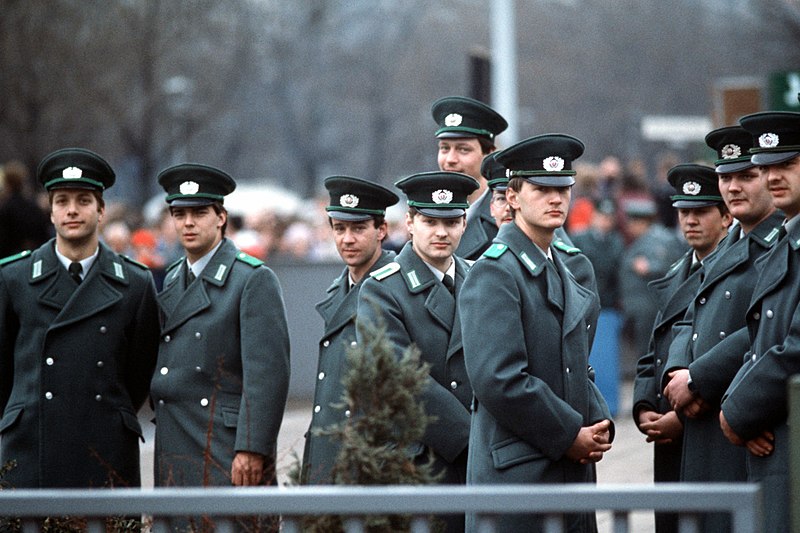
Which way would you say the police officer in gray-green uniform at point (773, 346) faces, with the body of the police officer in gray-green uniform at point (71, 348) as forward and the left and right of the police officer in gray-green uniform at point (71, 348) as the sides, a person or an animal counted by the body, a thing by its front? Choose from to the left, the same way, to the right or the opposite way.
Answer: to the right

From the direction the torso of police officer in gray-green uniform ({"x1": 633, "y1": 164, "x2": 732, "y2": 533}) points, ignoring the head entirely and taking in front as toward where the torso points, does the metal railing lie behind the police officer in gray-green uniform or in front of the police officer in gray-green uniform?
in front

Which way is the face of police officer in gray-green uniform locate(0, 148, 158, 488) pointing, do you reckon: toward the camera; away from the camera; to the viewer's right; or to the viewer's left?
toward the camera

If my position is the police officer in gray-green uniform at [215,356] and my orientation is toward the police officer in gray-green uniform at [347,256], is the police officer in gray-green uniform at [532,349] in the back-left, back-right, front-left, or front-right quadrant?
front-right

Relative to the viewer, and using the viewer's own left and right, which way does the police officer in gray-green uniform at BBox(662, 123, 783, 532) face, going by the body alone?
facing the viewer and to the left of the viewer

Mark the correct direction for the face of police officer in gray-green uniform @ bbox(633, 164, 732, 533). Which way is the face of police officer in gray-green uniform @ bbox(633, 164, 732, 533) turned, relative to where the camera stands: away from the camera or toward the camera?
toward the camera

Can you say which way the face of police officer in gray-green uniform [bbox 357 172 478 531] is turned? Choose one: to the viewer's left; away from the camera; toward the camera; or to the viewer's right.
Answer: toward the camera

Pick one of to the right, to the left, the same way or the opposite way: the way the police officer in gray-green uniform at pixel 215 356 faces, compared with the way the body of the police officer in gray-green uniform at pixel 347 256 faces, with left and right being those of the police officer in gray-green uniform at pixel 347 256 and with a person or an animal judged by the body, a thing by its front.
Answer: the same way

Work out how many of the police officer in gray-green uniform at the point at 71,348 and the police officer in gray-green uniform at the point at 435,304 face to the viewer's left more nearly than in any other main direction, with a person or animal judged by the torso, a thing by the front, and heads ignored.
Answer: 0

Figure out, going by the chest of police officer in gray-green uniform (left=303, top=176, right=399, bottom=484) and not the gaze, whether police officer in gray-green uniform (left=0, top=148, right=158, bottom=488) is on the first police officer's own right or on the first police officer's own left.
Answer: on the first police officer's own right

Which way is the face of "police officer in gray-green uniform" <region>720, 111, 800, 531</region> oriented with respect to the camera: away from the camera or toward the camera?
toward the camera

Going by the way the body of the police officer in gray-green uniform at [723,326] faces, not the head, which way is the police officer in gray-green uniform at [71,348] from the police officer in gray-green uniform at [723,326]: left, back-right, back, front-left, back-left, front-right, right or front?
front-right

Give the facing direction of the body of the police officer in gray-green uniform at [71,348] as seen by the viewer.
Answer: toward the camera

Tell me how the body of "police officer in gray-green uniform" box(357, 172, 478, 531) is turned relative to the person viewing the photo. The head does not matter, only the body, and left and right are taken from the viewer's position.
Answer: facing the viewer and to the right of the viewer

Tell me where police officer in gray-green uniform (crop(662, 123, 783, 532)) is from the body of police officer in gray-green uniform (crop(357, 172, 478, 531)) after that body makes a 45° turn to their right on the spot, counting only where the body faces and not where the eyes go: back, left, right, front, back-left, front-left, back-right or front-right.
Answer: left

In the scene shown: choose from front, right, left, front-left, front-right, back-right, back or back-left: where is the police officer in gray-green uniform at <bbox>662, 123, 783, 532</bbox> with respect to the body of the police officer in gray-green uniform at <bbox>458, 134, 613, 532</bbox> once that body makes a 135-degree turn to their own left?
front-right

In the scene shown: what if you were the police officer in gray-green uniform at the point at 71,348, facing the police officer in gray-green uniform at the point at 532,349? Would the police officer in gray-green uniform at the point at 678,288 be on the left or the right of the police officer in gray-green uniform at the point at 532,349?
left
